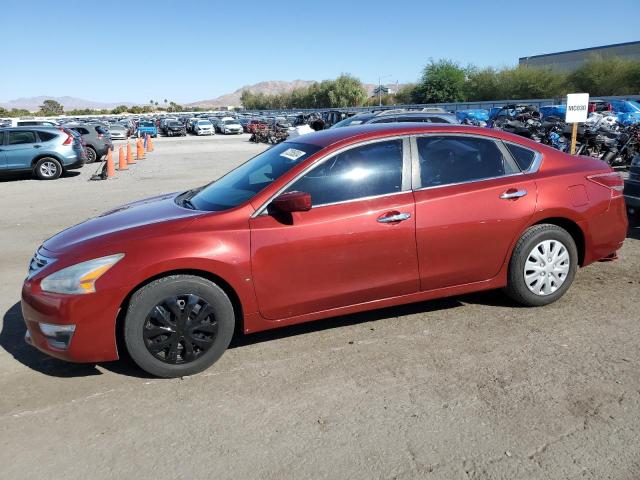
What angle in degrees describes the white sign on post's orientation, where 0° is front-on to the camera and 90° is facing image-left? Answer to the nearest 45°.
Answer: approximately 0°

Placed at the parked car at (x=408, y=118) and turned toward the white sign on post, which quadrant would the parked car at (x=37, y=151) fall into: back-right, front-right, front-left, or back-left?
back-right

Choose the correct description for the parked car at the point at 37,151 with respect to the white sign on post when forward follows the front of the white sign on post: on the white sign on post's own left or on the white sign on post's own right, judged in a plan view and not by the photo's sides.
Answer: on the white sign on post's own right

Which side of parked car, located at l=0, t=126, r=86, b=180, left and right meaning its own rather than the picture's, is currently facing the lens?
left

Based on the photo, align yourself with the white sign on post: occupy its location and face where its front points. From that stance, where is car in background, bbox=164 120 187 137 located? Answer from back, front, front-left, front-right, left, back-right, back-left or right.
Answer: back-right

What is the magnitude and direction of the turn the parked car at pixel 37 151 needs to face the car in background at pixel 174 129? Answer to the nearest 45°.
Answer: approximately 90° to its right
